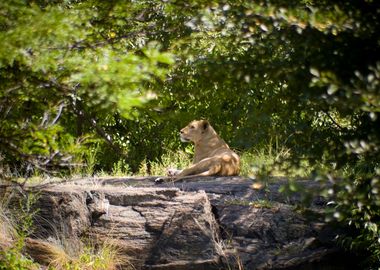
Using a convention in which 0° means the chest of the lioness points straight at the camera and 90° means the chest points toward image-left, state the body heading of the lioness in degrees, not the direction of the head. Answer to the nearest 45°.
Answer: approximately 90°
